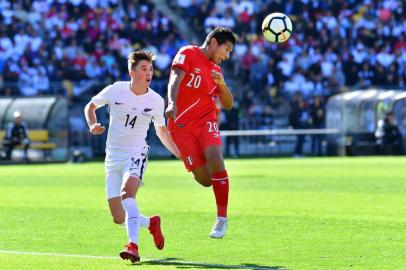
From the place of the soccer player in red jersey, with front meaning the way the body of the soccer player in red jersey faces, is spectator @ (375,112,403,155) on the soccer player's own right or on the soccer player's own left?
on the soccer player's own left

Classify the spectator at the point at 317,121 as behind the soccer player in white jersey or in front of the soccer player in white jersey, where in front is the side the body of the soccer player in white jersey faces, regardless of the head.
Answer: behind

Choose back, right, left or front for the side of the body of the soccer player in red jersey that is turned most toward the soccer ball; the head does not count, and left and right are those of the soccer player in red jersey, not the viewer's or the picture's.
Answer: left

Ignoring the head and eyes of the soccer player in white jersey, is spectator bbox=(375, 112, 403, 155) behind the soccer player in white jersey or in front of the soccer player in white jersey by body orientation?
behind

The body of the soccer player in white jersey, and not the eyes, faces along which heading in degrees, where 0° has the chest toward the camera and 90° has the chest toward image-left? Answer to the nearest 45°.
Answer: approximately 0°

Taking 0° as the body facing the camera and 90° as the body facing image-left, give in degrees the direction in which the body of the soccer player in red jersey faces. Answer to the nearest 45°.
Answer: approximately 315°
